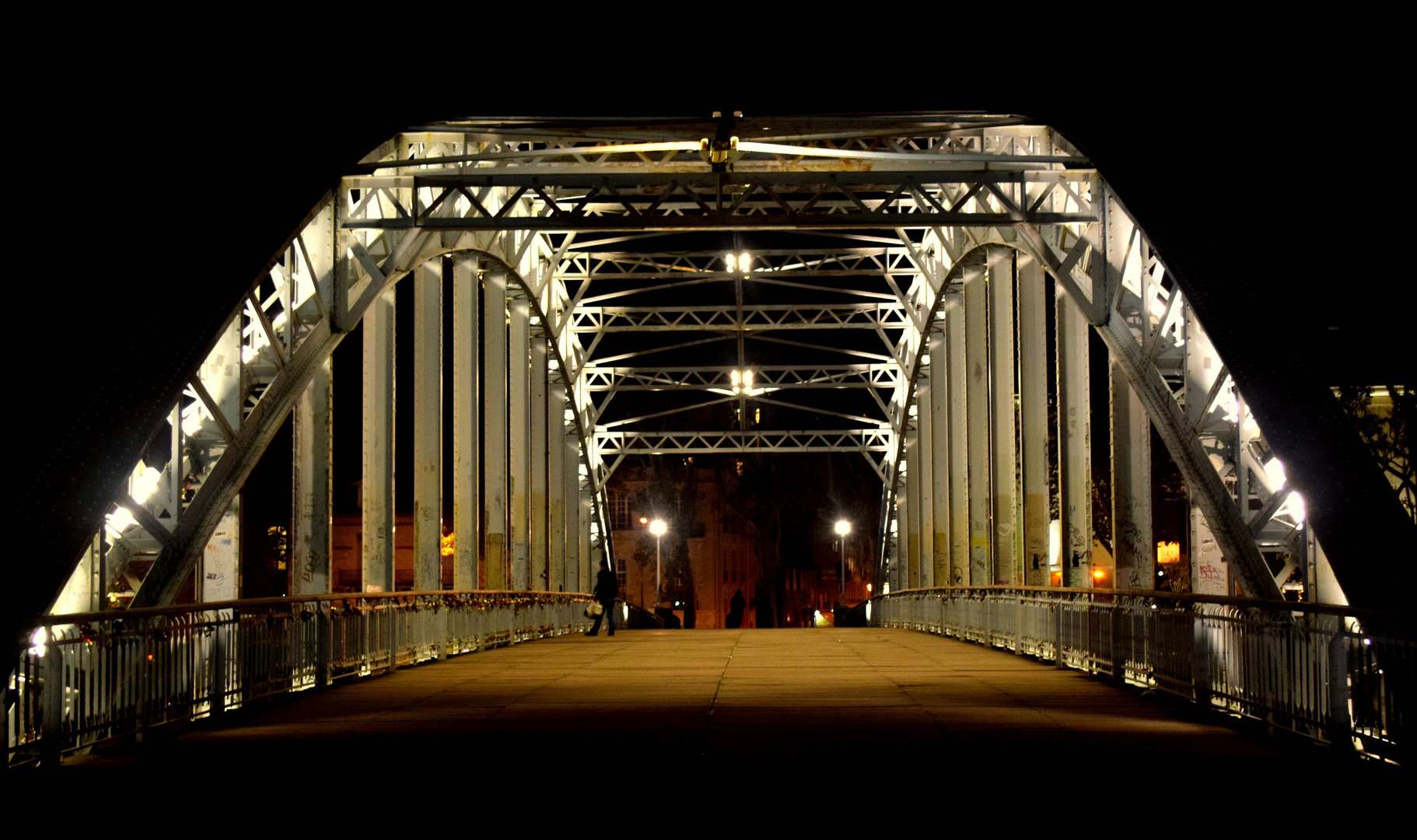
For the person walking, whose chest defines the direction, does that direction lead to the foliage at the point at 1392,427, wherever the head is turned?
no

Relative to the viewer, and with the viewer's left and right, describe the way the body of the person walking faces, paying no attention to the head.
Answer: facing to the left of the viewer

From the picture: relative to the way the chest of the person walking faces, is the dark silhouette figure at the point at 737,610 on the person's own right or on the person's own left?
on the person's own right
